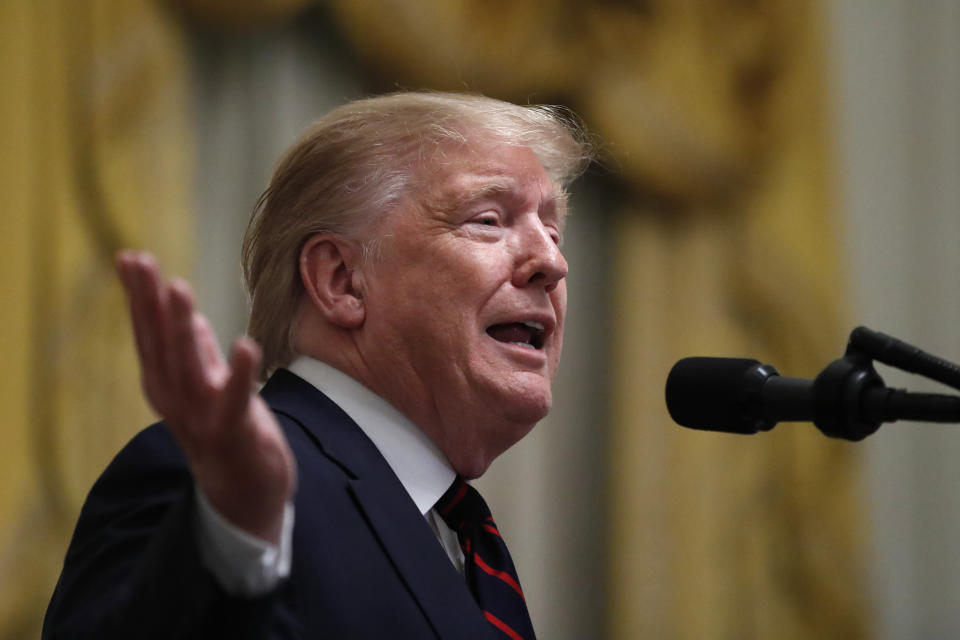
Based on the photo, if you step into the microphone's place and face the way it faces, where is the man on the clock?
The man is roughly at 1 o'clock from the microphone.

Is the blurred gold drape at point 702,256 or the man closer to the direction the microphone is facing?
the man

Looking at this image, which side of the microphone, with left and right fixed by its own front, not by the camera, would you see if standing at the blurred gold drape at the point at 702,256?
right

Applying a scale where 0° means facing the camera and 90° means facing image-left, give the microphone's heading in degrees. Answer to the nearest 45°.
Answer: approximately 90°
